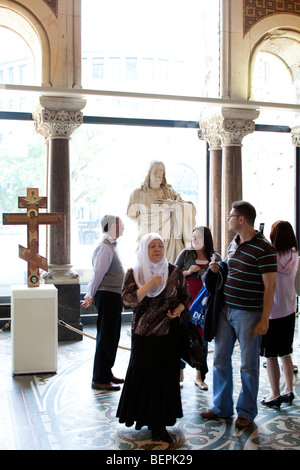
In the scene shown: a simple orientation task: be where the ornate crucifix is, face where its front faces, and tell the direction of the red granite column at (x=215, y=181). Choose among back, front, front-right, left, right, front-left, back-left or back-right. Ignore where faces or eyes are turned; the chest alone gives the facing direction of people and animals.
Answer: back-left

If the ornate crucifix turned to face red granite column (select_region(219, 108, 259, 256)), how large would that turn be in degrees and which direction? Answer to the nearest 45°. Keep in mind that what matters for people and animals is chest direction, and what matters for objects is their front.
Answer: approximately 135° to its left

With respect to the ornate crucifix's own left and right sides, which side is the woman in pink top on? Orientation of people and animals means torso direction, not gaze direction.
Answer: on its left

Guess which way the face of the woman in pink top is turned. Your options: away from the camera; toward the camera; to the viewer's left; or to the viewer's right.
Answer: away from the camera

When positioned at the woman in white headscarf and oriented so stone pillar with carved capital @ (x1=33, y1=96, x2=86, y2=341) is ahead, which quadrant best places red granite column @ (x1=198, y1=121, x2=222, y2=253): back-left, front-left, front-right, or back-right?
front-right

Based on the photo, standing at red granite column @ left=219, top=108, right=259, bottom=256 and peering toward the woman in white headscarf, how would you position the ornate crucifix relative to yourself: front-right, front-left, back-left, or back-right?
front-right

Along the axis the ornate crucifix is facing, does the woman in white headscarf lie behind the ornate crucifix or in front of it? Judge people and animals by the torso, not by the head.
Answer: in front

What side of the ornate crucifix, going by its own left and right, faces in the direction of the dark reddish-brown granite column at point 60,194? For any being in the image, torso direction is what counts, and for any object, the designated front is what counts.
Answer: back

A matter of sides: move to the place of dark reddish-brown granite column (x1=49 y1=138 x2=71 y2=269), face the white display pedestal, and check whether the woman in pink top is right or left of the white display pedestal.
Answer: left

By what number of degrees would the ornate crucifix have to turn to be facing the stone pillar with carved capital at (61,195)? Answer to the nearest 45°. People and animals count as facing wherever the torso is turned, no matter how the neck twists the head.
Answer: approximately 180°

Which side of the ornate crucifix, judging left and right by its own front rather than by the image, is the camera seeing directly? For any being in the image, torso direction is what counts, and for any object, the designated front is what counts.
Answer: front
